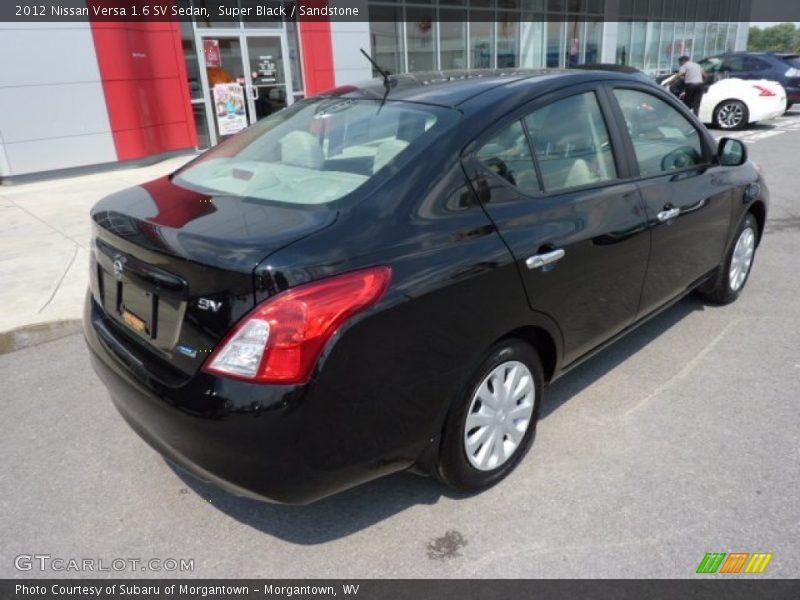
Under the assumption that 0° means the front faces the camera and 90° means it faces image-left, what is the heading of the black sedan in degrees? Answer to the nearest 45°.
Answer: approximately 225°

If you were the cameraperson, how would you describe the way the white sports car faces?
facing away from the viewer and to the left of the viewer

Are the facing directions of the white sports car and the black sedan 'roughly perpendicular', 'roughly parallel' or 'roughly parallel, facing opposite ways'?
roughly perpendicular

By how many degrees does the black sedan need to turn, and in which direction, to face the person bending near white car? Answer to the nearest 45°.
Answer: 0° — it already faces them

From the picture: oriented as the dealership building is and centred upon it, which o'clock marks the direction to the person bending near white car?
The person bending near white car is roughly at 10 o'clock from the dealership building.

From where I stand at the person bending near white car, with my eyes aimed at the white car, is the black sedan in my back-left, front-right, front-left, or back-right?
back-right

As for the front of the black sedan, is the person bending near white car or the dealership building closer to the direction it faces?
the person bending near white car

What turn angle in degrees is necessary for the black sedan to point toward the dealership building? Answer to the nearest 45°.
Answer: approximately 45° to its left

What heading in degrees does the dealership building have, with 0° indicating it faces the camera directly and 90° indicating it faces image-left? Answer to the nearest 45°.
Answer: approximately 315°

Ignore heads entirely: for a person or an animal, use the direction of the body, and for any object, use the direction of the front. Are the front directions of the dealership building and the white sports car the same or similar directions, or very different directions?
very different directions

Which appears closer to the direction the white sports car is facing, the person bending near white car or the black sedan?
the person bending near white car
